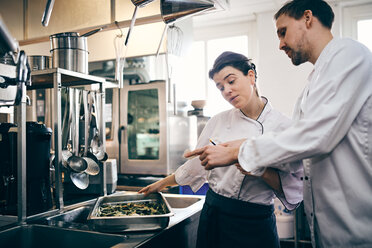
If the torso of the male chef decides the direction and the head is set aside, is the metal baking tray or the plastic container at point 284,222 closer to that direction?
the metal baking tray

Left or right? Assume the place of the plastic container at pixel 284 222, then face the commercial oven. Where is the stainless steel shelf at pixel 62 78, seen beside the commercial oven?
left

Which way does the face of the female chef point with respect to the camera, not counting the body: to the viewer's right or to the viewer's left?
to the viewer's left

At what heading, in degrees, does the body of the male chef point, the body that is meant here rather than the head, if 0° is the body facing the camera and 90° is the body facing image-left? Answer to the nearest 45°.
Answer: approximately 90°

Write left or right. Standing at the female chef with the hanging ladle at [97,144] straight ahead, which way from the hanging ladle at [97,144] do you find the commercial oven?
right
